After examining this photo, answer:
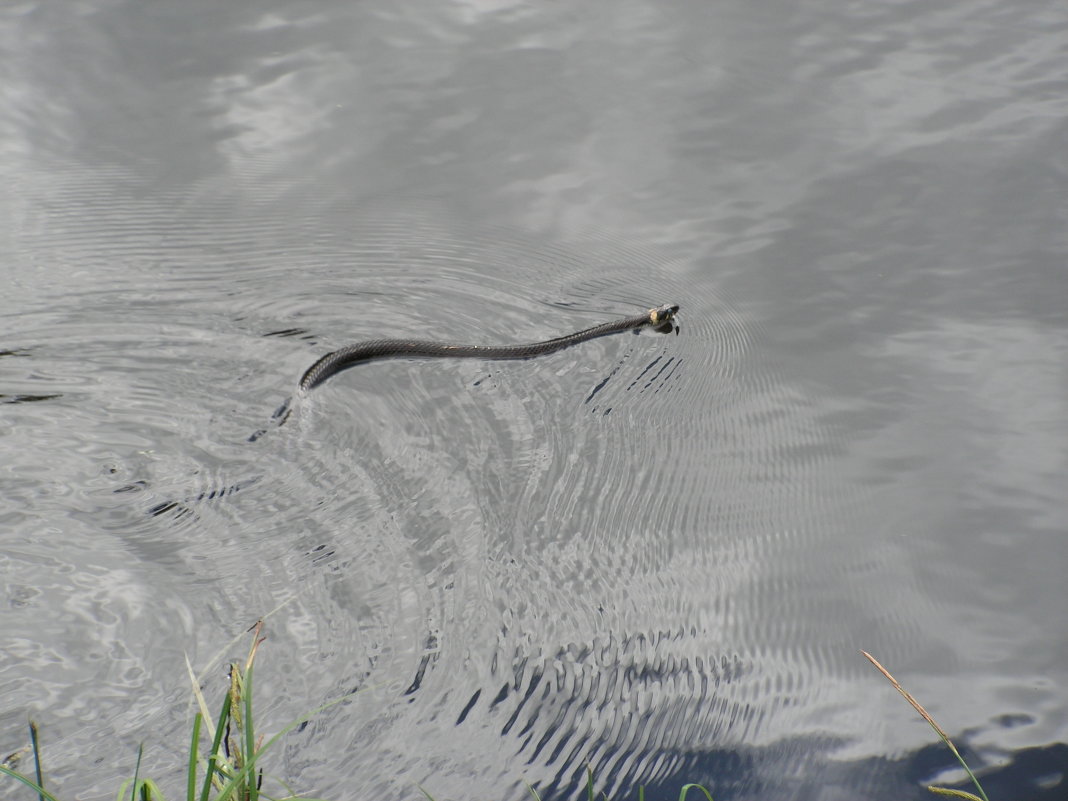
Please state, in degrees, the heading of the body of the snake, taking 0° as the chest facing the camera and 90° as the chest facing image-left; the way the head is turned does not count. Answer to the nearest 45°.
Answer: approximately 270°
